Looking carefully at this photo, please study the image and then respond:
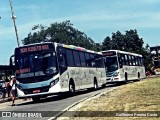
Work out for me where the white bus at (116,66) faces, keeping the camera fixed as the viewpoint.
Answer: facing the viewer and to the left of the viewer

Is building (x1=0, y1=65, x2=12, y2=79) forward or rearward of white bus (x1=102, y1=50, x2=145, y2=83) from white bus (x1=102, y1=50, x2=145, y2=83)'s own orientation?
forward

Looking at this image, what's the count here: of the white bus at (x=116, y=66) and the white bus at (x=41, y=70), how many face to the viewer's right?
0

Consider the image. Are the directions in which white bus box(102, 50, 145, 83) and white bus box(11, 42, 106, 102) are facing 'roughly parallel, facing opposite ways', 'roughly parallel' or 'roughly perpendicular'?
roughly parallel

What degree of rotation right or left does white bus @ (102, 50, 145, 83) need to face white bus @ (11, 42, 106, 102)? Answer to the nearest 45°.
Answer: approximately 45° to its left

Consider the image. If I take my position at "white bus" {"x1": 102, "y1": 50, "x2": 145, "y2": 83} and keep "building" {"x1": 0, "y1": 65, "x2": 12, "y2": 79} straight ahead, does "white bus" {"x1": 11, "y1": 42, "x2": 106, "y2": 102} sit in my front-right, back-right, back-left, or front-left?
front-left

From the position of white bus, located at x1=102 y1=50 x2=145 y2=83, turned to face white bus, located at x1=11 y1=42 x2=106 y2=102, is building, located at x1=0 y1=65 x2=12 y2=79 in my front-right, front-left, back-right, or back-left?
front-right

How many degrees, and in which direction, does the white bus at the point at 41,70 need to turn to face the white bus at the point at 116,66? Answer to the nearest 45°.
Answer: approximately 180°
